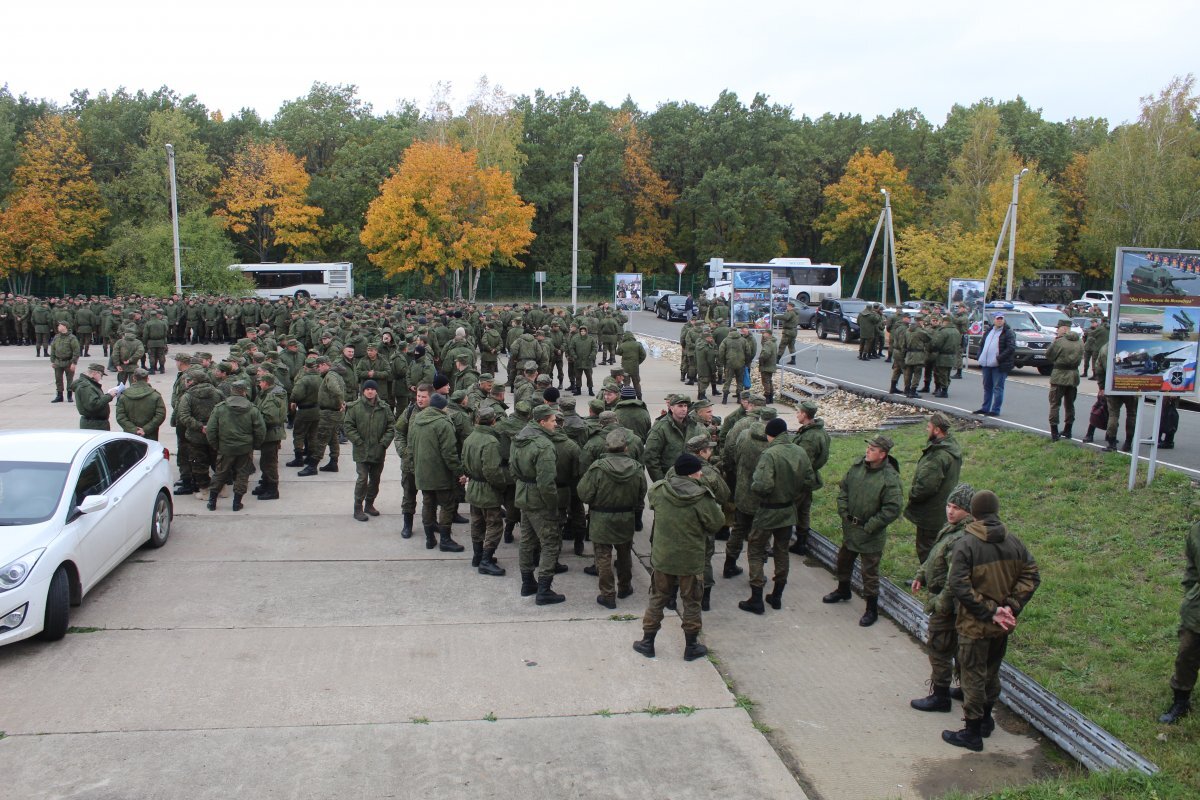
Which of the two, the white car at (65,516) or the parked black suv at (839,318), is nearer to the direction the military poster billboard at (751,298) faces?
the white car

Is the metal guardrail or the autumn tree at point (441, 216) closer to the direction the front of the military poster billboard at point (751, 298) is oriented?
the metal guardrail

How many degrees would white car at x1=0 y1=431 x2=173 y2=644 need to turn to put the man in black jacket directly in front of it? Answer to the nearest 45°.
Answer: approximately 135° to its left

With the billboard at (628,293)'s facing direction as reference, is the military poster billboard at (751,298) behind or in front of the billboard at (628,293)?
in front

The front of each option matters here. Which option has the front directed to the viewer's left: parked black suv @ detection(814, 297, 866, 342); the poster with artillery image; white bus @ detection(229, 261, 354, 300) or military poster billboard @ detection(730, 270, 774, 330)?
the white bus

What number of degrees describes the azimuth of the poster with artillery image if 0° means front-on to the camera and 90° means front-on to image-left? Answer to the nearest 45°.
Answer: approximately 0°

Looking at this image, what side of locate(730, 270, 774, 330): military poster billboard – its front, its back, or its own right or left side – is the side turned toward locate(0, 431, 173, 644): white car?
front

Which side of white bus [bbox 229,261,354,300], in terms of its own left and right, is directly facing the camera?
left

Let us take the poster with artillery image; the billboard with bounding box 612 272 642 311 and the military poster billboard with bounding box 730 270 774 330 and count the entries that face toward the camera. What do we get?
3

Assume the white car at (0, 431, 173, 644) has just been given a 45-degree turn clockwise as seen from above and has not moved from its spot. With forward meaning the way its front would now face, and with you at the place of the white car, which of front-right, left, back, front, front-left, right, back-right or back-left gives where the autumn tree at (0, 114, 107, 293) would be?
right

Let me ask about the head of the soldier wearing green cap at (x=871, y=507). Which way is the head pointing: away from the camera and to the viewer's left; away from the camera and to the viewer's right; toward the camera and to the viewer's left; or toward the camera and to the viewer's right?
toward the camera and to the viewer's left

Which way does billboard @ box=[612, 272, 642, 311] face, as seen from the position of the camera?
facing the viewer

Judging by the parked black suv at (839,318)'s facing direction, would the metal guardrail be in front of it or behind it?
in front

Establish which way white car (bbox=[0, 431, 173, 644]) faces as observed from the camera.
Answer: facing the viewer and to the left of the viewer

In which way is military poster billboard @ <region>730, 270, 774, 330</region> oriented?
toward the camera

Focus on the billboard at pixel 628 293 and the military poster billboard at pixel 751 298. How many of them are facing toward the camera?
2

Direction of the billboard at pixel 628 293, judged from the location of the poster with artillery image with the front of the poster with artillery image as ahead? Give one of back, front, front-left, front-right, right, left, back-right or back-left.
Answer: back-right

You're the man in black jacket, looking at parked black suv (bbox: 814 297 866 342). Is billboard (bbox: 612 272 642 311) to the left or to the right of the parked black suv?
left
